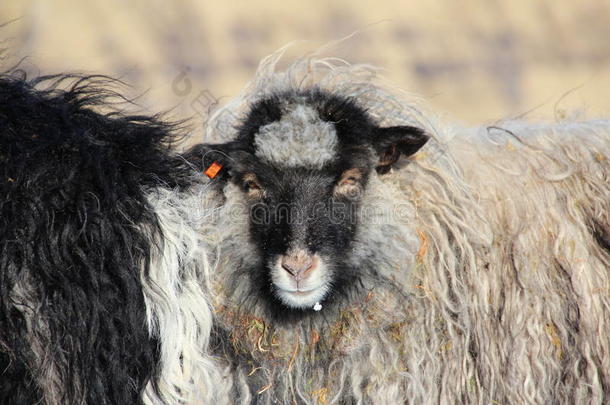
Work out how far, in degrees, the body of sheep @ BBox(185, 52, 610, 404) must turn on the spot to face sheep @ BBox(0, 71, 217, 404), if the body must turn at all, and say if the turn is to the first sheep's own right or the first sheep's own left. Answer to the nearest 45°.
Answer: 0° — it already faces it

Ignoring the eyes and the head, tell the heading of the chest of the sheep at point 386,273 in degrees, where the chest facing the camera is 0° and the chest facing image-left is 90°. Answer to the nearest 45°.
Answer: approximately 45°
